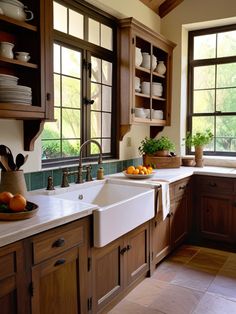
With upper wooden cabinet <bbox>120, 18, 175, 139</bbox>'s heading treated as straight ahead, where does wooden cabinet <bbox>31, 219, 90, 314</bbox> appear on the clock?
The wooden cabinet is roughly at 2 o'clock from the upper wooden cabinet.

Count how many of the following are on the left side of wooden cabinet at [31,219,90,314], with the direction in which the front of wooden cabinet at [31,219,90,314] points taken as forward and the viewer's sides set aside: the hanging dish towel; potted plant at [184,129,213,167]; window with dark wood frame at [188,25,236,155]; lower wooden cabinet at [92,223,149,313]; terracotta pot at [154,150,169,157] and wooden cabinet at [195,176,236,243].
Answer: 6

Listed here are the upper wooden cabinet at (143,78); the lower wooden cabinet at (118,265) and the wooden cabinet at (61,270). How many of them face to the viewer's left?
0

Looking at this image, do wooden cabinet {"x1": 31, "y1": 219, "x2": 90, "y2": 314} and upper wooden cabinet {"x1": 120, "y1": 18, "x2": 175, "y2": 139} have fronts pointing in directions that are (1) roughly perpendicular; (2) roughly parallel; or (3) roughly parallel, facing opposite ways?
roughly parallel

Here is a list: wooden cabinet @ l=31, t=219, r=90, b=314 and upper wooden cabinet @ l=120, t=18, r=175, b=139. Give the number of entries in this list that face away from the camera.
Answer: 0

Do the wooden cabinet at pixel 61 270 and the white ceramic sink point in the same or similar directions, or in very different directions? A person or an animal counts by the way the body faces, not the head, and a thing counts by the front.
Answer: same or similar directions

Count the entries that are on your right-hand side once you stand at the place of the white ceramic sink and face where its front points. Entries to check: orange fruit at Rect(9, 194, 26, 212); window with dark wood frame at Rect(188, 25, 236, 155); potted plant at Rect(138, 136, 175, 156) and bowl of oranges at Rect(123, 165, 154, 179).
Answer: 1

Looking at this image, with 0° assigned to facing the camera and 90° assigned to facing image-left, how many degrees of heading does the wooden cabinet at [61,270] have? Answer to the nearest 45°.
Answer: approximately 315°

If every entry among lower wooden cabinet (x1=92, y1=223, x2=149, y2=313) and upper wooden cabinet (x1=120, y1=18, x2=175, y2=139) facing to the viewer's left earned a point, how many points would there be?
0

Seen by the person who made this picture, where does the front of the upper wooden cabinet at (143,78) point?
facing the viewer and to the right of the viewer

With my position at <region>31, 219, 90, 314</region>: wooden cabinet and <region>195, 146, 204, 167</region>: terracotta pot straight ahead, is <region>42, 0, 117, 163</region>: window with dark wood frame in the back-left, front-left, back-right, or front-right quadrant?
front-left

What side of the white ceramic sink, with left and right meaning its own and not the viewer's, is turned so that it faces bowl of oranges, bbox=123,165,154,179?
left

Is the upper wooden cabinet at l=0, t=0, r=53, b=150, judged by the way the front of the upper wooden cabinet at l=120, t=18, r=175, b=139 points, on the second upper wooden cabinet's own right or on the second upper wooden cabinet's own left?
on the second upper wooden cabinet's own right

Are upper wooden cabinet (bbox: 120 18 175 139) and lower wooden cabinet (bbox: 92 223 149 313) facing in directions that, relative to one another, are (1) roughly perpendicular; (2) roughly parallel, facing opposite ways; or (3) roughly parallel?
roughly parallel

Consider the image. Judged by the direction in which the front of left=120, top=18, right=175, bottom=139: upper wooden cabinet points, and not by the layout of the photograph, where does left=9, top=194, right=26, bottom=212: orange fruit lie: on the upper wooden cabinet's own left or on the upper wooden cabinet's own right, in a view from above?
on the upper wooden cabinet's own right
